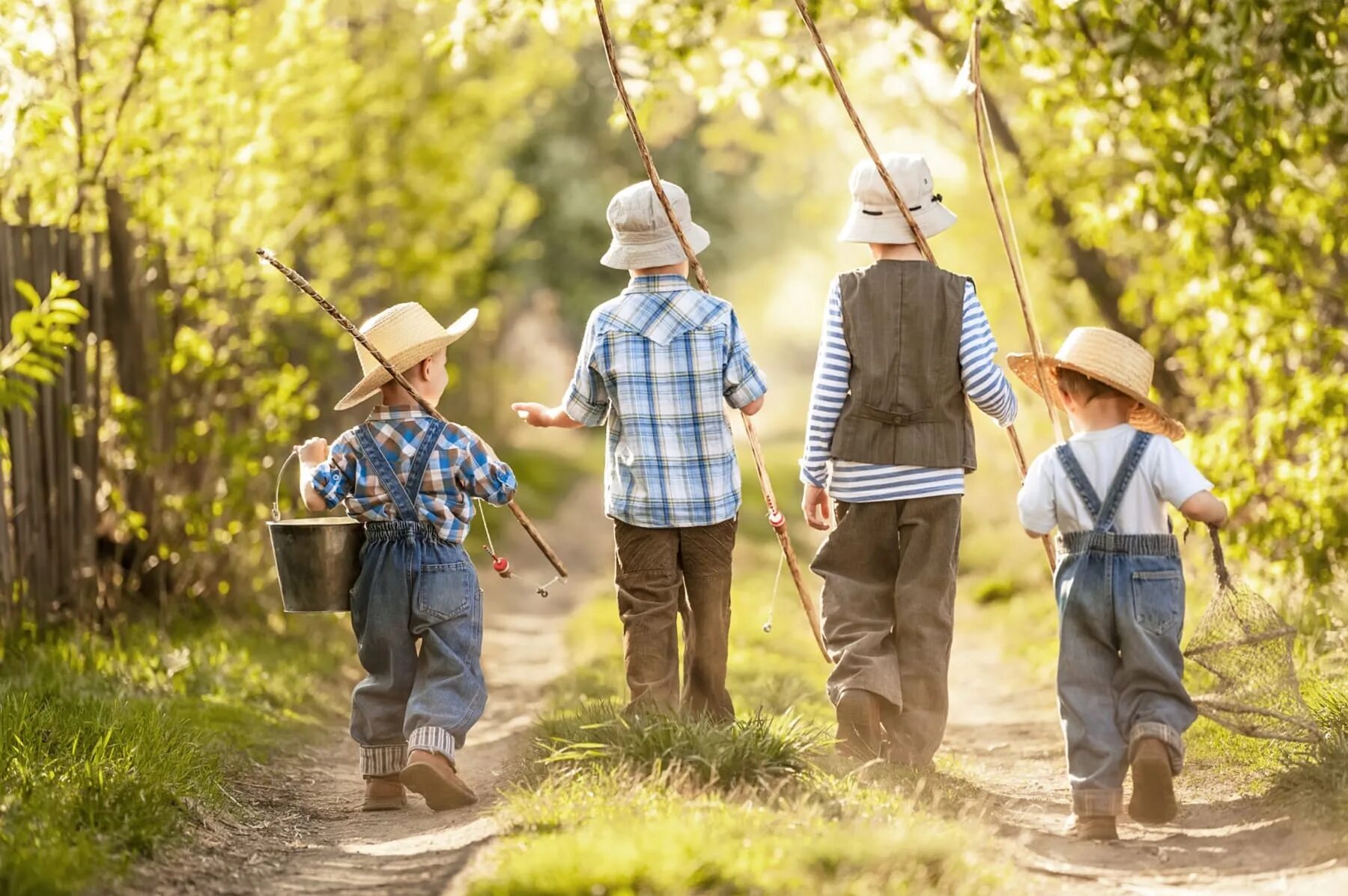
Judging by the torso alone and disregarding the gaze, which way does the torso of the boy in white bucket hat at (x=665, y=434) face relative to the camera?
away from the camera

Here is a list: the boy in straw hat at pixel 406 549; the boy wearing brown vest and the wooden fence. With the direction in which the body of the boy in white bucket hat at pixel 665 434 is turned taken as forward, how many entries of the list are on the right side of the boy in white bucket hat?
1

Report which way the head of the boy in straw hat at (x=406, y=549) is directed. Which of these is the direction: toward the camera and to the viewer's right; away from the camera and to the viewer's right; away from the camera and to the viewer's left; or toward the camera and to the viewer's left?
away from the camera and to the viewer's right

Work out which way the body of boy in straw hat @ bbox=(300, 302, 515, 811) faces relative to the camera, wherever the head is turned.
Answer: away from the camera

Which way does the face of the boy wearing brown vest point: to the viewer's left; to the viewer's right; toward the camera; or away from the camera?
away from the camera

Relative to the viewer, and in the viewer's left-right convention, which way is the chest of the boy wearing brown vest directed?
facing away from the viewer

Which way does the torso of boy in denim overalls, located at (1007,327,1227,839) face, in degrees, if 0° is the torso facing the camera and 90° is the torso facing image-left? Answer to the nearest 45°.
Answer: approximately 180°

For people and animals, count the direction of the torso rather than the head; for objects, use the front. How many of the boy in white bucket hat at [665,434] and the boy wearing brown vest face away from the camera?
2

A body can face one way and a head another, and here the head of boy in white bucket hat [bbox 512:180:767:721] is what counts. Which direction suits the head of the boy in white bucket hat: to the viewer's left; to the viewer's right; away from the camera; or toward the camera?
away from the camera

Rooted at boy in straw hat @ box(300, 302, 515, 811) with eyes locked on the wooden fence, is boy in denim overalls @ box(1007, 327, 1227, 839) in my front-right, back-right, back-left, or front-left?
back-right

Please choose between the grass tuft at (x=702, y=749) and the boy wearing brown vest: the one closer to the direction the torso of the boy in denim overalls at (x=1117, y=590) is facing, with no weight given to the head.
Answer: the boy wearing brown vest
